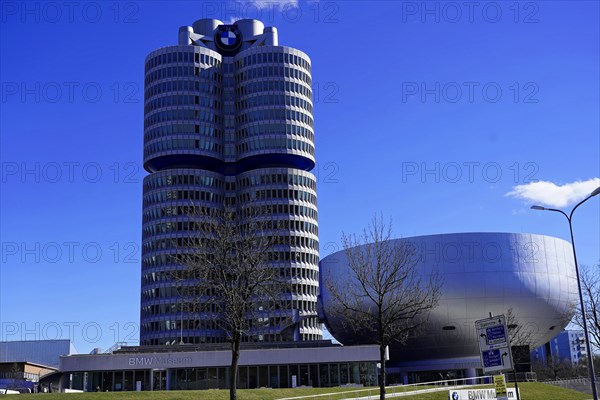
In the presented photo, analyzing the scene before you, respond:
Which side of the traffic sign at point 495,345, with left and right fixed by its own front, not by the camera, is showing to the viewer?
front
